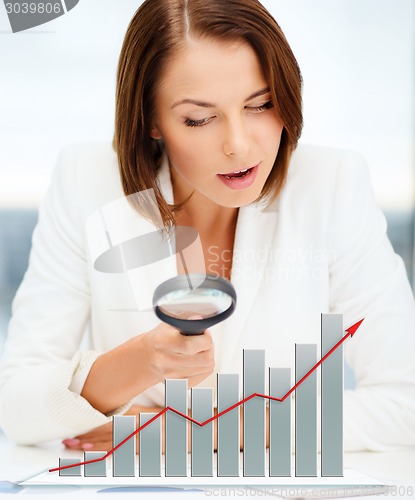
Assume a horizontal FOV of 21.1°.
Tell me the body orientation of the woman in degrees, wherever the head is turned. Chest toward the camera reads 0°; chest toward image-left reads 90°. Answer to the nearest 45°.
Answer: approximately 0°
